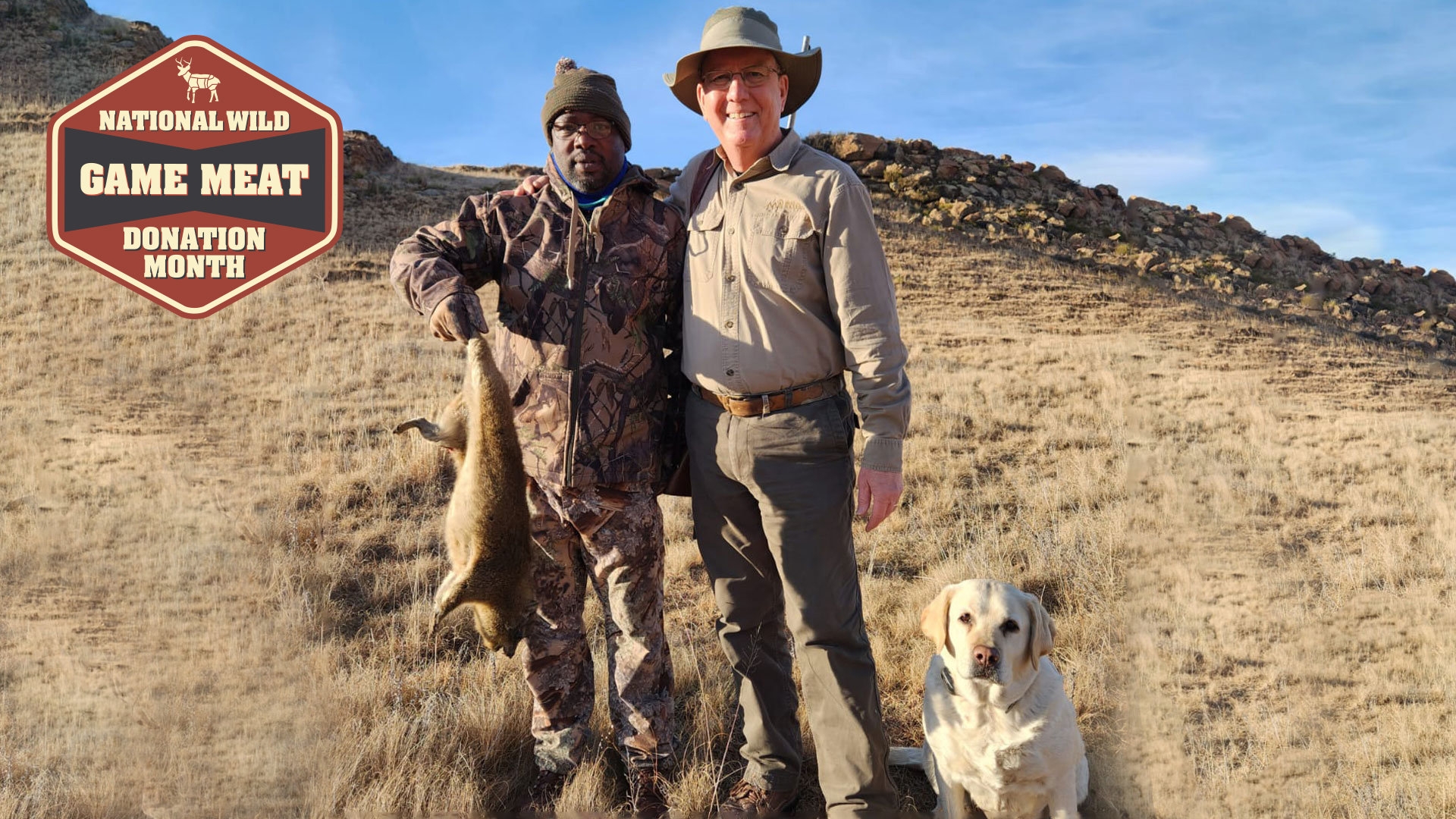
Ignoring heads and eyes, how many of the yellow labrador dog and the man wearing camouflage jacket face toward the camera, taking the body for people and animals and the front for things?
2

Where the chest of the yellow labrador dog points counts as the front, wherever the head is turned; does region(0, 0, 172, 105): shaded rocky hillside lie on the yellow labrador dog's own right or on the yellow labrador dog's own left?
on the yellow labrador dog's own right

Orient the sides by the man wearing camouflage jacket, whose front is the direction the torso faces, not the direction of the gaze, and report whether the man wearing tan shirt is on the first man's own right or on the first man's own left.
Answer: on the first man's own left

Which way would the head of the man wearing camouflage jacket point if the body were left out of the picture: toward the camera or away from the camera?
toward the camera

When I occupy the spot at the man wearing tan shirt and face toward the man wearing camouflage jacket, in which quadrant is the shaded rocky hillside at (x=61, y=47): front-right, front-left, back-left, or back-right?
front-right

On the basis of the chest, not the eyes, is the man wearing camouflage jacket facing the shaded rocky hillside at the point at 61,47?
no

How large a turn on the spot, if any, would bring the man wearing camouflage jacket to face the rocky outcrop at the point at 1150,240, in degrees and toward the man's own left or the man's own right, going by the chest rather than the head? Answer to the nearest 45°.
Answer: approximately 135° to the man's own left

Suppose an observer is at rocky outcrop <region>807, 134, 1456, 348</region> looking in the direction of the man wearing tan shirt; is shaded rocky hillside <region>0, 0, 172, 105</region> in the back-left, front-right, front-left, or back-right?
front-right

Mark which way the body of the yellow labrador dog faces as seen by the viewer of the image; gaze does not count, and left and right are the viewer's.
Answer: facing the viewer

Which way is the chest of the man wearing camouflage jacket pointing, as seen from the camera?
toward the camera

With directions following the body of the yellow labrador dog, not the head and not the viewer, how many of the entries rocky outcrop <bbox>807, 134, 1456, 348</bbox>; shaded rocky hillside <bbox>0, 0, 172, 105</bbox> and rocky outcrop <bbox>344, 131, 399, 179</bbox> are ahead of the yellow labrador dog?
0

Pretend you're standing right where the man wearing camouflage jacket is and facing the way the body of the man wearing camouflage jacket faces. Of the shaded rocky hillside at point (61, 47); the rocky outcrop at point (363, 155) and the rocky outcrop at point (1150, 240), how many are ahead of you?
0

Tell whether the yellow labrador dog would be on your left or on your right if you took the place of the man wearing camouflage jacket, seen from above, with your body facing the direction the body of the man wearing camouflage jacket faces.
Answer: on your left

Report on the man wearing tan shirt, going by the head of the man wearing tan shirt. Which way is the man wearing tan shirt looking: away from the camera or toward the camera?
toward the camera

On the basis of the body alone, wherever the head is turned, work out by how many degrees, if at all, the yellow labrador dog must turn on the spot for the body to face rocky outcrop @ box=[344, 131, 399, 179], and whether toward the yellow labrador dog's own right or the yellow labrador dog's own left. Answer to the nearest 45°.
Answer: approximately 135° to the yellow labrador dog's own right

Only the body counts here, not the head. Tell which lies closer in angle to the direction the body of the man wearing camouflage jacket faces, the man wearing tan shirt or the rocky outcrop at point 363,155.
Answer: the man wearing tan shirt

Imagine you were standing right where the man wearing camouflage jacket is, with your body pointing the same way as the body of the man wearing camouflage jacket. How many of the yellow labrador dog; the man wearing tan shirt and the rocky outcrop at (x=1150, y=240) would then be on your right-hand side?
0

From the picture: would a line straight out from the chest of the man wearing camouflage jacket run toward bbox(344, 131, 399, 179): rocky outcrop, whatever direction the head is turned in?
no
